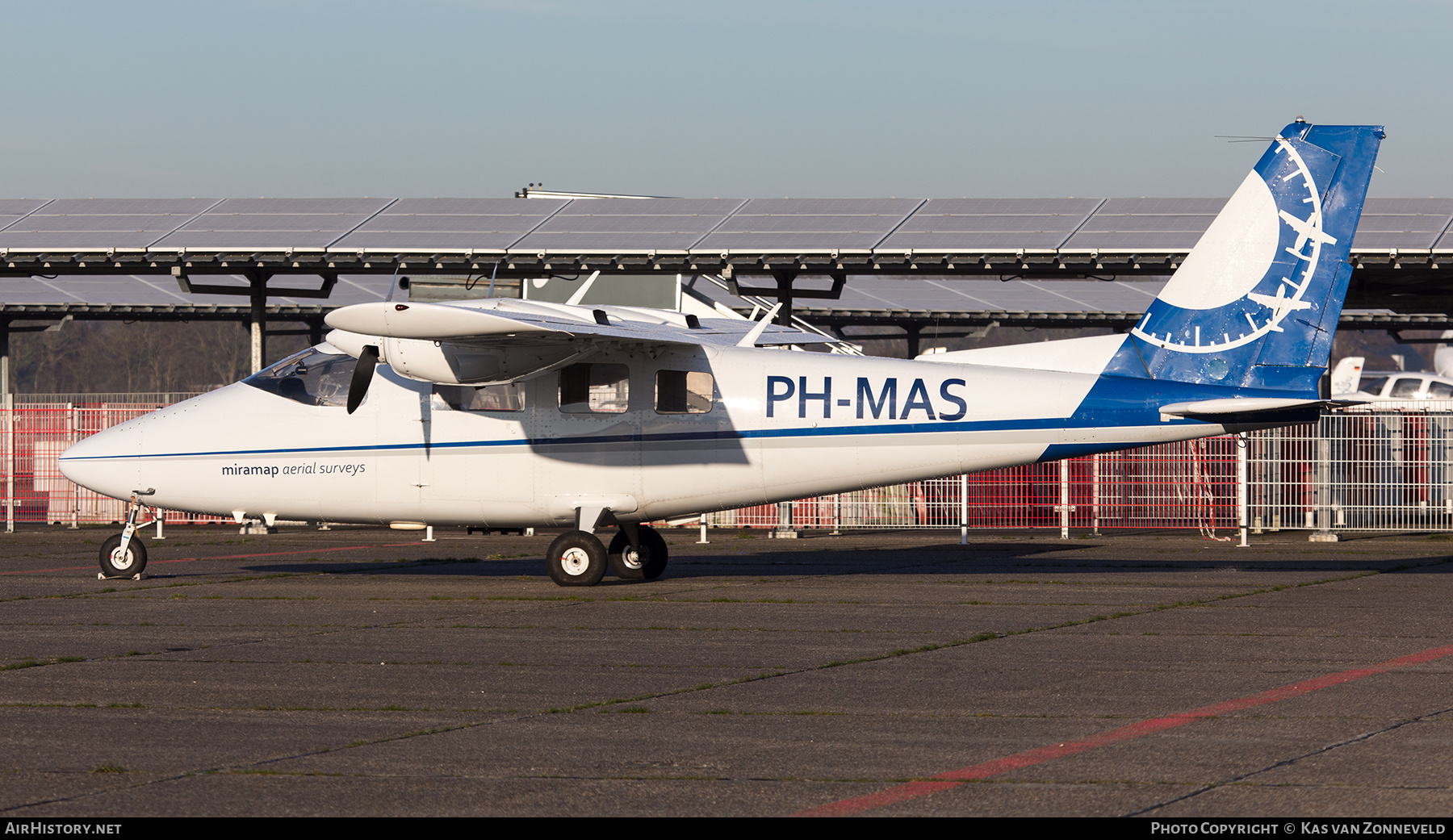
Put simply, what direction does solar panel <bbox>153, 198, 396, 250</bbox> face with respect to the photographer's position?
facing the viewer

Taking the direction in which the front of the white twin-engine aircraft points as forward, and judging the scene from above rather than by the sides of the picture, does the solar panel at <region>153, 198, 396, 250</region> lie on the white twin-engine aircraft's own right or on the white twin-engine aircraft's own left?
on the white twin-engine aircraft's own right

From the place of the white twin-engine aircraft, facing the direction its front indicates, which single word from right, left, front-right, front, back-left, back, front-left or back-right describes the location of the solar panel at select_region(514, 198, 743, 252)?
right

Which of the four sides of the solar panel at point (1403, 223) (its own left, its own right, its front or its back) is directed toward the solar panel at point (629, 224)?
right

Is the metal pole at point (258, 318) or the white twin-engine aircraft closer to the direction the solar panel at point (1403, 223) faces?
the white twin-engine aircraft

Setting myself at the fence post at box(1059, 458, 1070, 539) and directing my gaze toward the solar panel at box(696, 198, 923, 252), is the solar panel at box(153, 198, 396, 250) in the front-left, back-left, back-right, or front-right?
front-left

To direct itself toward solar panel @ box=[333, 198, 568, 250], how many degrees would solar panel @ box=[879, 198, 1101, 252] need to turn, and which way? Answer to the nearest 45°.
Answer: approximately 90° to its right

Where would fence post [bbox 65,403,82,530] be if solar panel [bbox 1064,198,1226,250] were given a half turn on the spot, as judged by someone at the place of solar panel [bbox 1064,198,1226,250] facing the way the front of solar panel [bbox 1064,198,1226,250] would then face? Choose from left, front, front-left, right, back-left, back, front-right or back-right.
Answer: left

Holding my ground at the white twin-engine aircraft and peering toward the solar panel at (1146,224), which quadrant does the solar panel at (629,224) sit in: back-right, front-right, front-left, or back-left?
front-left

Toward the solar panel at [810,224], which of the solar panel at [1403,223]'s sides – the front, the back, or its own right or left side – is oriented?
right

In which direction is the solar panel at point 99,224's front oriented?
toward the camera

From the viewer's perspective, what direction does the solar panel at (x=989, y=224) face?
toward the camera

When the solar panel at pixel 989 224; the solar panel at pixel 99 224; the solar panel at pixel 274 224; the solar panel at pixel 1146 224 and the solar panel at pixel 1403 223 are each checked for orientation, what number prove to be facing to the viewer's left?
0

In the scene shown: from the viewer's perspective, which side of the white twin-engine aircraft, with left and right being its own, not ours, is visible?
left

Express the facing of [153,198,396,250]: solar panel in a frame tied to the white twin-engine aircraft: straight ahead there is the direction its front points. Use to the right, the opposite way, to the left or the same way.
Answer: to the left
